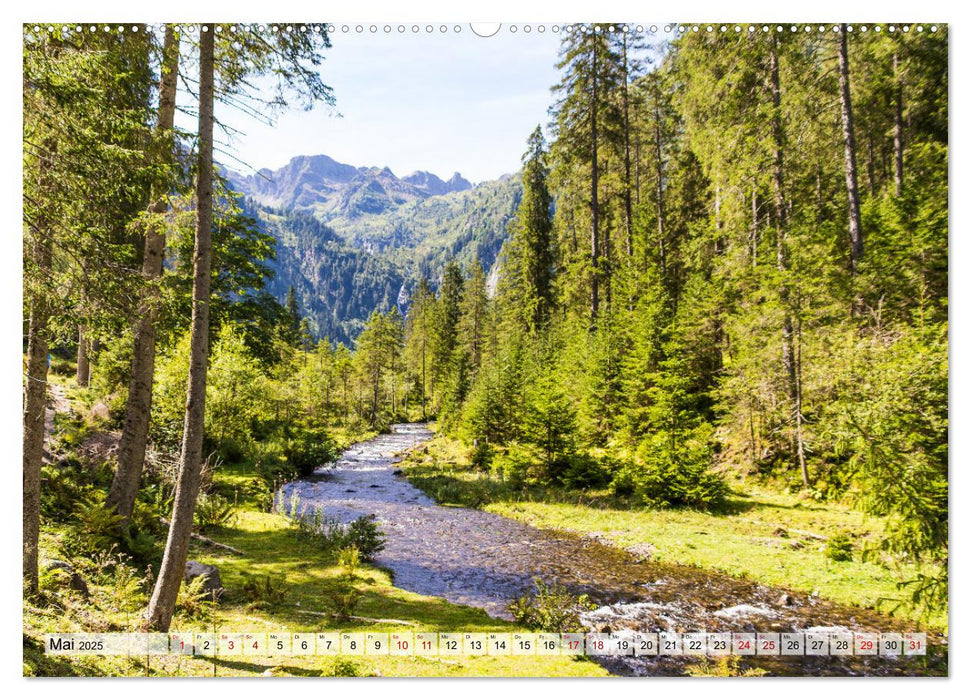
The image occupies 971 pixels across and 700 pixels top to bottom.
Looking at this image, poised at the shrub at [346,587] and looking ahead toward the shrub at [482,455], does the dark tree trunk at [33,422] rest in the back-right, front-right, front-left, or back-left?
back-left
